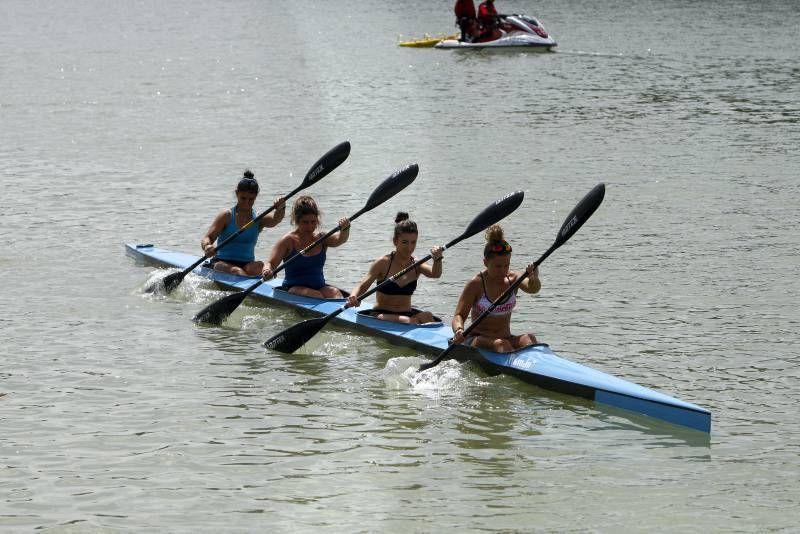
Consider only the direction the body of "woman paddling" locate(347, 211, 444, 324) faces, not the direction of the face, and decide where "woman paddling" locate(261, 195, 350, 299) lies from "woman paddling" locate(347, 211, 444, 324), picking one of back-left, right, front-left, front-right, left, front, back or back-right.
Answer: back

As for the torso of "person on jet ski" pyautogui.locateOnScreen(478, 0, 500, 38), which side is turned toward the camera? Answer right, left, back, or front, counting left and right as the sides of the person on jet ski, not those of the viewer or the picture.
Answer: right

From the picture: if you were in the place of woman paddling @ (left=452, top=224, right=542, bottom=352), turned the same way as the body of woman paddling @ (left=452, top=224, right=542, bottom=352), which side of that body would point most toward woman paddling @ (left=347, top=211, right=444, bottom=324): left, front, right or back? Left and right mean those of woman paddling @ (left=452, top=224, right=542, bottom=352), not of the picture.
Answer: back

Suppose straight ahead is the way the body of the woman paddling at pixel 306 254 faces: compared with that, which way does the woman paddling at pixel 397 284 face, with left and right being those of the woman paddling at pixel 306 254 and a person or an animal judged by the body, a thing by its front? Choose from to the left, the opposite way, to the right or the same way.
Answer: the same way

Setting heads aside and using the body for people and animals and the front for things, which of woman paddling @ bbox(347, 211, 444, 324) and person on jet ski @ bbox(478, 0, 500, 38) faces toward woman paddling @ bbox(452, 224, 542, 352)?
woman paddling @ bbox(347, 211, 444, 324)

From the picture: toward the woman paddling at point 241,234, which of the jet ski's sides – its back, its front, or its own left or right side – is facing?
right

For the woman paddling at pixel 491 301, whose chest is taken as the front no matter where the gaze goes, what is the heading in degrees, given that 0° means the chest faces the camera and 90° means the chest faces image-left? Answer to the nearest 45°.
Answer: approximately 315°

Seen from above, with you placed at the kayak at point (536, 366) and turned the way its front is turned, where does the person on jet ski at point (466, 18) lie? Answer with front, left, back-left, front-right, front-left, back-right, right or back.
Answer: back-left

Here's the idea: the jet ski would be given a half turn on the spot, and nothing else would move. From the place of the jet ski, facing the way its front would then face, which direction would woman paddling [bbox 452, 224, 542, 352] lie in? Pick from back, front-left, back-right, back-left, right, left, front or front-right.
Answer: left

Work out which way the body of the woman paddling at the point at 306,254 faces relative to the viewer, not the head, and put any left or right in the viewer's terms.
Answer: facing the viewer and to the right of the viewer

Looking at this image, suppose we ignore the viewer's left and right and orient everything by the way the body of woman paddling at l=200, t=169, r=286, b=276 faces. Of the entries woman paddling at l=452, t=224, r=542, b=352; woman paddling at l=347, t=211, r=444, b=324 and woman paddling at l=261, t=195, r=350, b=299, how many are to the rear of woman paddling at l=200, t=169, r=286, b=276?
0

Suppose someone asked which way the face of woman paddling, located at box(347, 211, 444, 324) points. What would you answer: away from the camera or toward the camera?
toward the camera

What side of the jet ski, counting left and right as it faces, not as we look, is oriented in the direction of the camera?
right

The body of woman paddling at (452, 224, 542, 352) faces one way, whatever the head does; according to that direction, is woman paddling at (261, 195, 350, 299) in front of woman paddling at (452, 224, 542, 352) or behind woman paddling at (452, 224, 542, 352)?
behind
